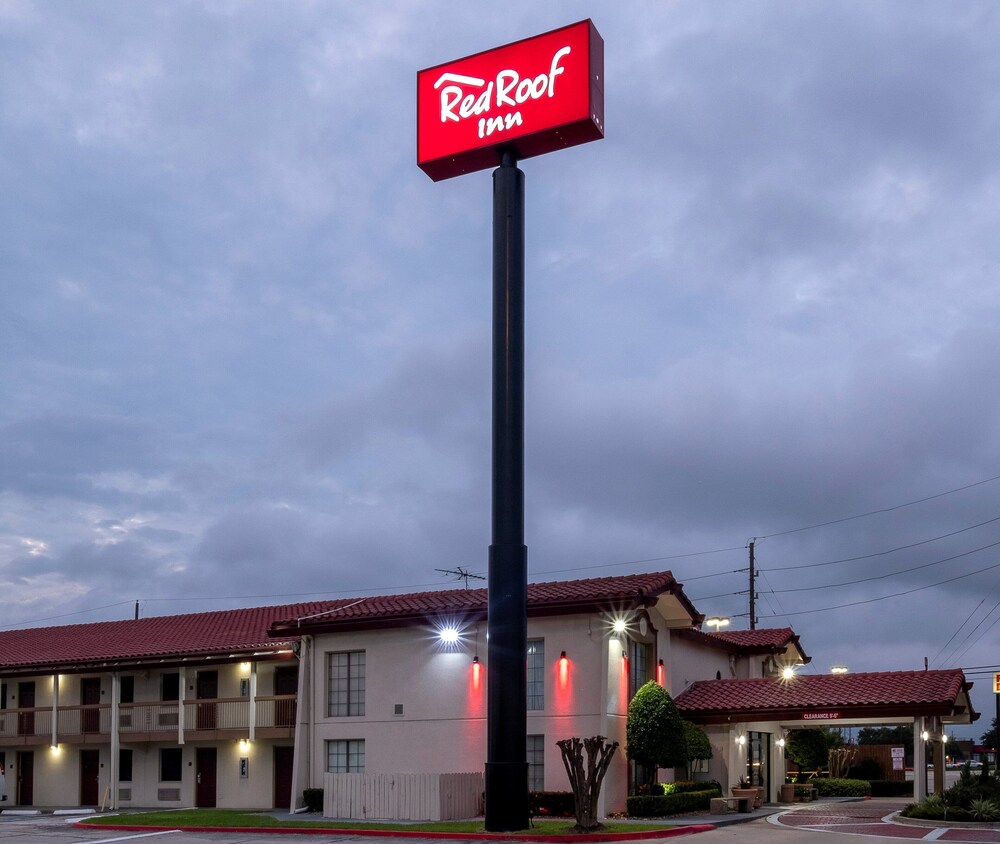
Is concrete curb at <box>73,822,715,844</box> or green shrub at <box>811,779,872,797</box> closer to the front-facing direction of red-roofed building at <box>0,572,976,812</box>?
the concrete curb

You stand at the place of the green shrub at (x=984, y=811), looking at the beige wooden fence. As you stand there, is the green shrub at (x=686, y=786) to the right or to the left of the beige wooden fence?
right

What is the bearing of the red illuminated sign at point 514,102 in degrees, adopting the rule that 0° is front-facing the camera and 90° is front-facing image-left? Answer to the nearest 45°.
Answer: approximately 45°

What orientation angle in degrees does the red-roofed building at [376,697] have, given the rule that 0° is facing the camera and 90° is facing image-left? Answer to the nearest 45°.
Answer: approximately 315°

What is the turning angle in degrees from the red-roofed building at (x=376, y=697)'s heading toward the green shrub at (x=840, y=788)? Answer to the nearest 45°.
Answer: approximately 90° to its left
